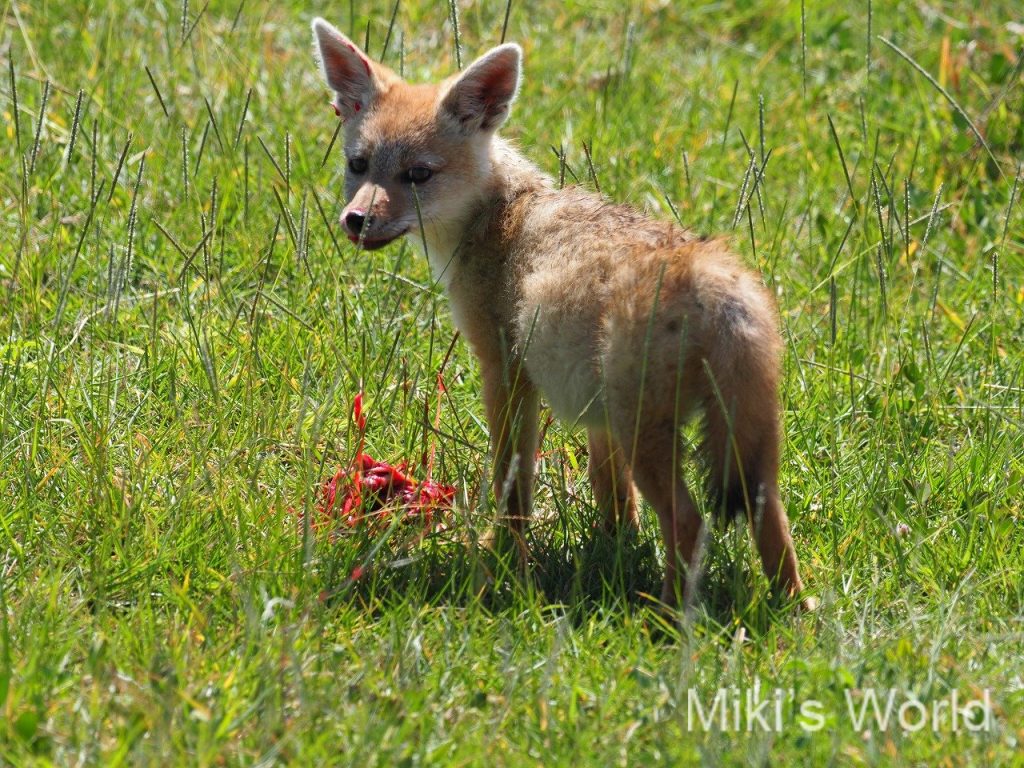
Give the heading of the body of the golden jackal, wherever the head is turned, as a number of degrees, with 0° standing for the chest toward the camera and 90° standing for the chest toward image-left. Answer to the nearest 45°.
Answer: approximately 135°
